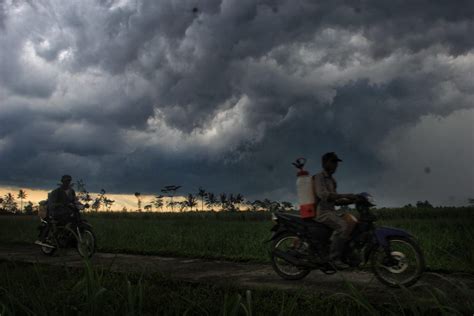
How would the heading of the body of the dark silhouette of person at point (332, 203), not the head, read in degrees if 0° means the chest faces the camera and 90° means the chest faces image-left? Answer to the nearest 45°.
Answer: approximately 270°

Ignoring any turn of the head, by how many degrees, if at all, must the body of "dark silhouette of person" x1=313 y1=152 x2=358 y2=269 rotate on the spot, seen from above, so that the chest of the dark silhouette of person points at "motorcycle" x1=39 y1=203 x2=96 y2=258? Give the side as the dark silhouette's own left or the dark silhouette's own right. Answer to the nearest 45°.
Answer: approximately 135° to the dark silhouette's own left

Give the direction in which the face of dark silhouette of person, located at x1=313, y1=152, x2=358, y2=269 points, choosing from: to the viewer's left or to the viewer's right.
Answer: to the viewer's right

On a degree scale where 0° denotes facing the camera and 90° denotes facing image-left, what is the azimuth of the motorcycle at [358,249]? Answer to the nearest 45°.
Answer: approximately 270°

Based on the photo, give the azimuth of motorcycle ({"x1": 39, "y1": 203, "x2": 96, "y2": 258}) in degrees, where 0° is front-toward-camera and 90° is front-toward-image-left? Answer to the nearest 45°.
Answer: approximately 315°

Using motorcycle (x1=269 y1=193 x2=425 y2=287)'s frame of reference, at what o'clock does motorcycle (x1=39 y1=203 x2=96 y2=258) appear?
motorcycle (x1=39 y1=203 x2=96 y2=258) is roughly at 7 o'clock from motorcycle (x1=269 y1=193 x2=425 y2=287).

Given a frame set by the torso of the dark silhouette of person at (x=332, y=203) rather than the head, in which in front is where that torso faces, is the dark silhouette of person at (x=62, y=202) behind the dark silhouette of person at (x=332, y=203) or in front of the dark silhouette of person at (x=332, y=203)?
behind

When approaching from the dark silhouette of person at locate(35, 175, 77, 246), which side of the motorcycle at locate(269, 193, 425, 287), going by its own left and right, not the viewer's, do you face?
back
